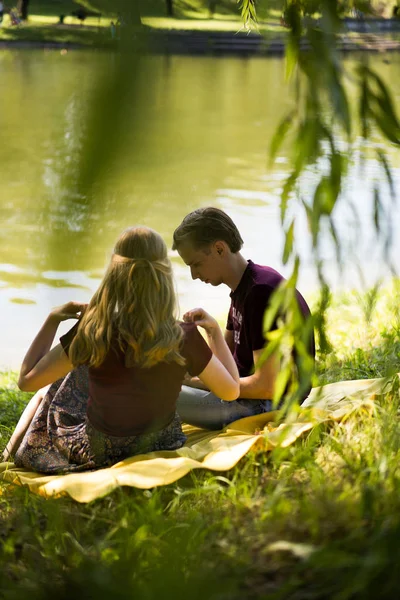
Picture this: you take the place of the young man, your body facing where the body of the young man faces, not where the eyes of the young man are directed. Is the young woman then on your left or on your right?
on your left

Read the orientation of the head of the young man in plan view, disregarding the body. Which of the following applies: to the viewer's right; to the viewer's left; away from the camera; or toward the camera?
to the viewer's left

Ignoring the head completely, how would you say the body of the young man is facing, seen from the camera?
to the viewer's left

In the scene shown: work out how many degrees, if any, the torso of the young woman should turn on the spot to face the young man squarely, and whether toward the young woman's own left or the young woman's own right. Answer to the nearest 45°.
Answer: approximately 45° to the young woman's own right

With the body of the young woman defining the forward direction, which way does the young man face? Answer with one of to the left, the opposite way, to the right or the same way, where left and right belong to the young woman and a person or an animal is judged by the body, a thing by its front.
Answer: to the left

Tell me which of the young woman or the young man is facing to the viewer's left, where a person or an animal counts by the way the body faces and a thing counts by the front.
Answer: the young man

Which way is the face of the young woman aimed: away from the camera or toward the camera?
away from the camera

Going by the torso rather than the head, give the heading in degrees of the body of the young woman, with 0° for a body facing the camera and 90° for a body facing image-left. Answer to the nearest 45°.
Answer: approximately 180°
